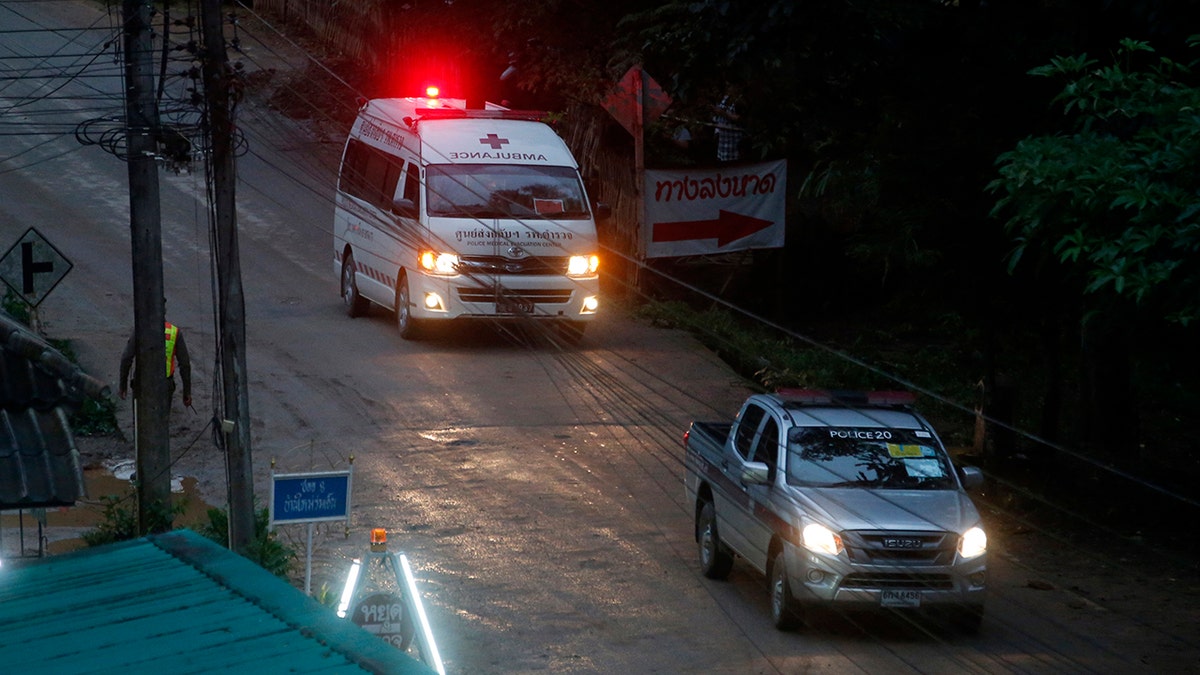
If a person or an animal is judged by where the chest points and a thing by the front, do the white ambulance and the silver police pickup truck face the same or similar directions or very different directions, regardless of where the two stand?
same or similar directions

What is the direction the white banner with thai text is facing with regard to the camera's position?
facing the viewer

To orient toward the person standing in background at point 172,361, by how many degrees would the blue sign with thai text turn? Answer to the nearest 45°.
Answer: approximately 180°

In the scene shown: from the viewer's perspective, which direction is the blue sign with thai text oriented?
toward the camera

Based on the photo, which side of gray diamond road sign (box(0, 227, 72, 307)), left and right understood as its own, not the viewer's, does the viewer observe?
front

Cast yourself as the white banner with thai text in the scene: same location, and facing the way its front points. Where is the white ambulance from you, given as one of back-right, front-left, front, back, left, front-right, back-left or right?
front-right

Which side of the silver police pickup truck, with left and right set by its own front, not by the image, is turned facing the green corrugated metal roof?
right

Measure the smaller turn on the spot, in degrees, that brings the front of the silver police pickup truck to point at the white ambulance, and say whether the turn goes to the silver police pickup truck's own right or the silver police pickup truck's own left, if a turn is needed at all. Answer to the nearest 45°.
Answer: approximately 180°

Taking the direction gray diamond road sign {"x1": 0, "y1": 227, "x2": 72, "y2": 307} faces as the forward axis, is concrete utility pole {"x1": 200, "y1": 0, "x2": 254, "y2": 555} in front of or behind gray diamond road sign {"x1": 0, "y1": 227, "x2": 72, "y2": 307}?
in front

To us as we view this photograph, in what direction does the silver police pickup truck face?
facing the viewer and to the right of the viewer

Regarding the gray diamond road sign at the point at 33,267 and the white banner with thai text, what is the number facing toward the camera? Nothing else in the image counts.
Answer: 2

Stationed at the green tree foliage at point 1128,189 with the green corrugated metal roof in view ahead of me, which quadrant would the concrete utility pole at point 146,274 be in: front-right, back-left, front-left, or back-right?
front-right

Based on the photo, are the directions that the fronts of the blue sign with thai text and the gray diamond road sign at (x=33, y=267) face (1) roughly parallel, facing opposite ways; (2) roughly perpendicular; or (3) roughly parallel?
roughly parallel

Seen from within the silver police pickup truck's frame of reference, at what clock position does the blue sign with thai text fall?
The blue sign with thai text is roughly at 4 o'clock from the silver police pickup truck.

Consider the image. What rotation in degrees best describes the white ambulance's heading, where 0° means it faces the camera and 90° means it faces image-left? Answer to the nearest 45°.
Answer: approximately 315°

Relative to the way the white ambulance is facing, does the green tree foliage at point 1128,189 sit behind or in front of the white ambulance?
in front
